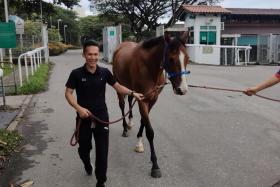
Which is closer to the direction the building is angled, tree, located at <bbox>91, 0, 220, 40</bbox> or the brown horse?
the brown horse

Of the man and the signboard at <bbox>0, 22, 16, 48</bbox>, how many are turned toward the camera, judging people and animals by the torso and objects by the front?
2

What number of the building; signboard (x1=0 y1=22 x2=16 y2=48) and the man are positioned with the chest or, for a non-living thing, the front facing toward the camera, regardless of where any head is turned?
3

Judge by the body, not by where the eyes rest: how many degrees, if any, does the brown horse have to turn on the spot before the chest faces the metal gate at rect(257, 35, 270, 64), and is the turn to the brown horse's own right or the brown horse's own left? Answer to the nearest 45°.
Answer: approximately 135° to the brown horse's own left

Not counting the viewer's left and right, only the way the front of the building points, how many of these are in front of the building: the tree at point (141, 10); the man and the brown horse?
2

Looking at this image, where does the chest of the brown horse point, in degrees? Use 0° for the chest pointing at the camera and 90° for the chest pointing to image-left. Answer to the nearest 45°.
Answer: approximately 315°

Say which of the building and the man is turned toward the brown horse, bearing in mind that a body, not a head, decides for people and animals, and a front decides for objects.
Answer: the building

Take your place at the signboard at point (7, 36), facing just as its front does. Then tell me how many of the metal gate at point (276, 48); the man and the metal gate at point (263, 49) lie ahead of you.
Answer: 1

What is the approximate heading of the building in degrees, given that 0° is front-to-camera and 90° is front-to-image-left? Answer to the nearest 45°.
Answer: approximately 0°
